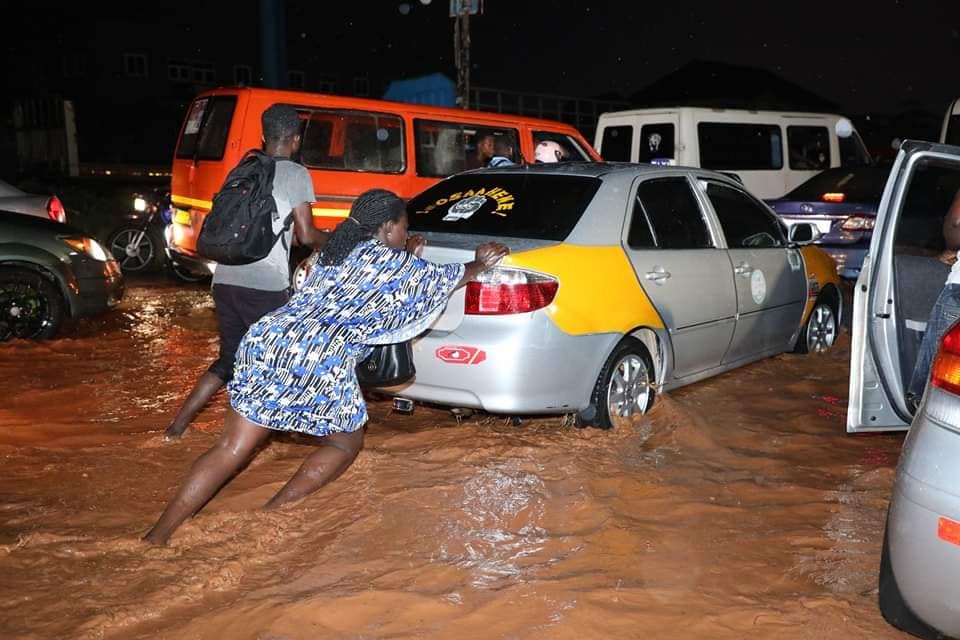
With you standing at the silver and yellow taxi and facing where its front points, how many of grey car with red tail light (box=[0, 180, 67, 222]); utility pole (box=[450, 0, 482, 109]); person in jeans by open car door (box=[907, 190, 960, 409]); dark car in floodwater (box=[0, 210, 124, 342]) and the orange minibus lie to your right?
1

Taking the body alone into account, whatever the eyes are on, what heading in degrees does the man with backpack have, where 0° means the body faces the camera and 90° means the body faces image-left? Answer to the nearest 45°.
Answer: approximately 225°

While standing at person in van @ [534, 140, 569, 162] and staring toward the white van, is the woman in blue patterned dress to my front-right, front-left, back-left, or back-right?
back-right

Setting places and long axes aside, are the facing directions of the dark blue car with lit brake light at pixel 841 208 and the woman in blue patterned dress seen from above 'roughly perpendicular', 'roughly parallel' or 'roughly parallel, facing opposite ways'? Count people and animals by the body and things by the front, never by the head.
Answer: roughly parallel

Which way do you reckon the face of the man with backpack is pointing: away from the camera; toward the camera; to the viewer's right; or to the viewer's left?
away from the camera

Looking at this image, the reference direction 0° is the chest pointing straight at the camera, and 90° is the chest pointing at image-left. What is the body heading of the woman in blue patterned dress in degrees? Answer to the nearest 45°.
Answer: approximately 225°

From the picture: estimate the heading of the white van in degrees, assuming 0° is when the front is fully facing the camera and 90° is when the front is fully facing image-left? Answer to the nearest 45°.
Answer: approximately 225°

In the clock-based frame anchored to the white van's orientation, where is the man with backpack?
The man with backpack is roughly at 5 o'clock from the white van.

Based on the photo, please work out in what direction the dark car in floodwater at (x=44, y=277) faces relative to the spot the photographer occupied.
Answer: facing to the right of the viewer

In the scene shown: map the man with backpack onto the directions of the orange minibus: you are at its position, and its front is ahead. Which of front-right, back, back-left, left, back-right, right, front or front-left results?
back-right

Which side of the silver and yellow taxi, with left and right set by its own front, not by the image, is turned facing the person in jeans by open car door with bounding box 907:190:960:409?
right

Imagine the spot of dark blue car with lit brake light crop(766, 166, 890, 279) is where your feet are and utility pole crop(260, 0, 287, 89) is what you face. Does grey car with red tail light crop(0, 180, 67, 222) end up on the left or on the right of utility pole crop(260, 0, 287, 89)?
left
